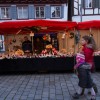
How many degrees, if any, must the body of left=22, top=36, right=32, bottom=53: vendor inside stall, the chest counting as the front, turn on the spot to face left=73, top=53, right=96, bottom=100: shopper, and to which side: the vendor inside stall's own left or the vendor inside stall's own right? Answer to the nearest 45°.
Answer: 0° — they already face them

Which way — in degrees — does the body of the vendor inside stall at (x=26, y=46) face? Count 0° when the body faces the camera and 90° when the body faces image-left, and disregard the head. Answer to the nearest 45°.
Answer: approximately 0°

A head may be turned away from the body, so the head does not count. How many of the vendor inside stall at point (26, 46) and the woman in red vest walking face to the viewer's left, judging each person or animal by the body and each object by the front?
1

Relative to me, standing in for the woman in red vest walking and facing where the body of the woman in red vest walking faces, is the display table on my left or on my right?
on my right

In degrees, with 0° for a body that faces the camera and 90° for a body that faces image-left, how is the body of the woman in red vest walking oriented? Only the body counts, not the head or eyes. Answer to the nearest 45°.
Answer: approximately 90°

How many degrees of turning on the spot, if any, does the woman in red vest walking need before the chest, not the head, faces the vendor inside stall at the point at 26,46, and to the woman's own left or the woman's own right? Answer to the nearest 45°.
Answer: approximately 45° to the woman's own right

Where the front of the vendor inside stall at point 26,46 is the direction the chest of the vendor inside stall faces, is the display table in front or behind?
in front

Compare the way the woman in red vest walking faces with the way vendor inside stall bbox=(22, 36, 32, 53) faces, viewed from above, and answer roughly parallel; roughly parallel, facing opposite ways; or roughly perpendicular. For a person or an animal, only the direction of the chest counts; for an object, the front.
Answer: roughly perpendicular
